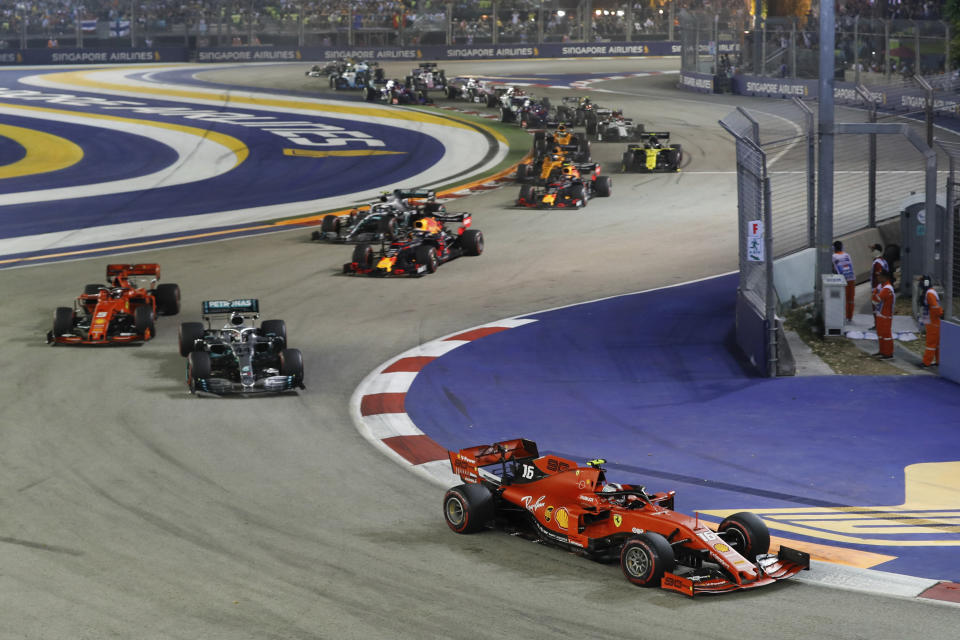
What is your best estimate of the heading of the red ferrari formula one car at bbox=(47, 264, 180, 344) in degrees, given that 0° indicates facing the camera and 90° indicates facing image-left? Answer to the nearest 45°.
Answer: approximately 0°

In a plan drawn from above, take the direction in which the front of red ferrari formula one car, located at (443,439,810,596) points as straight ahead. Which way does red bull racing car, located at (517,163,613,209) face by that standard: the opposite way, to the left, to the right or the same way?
to the right

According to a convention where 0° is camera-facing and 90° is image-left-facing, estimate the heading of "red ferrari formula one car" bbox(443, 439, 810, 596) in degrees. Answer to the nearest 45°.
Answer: approximately 315°

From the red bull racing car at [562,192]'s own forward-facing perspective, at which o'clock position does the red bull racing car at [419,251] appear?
the red bull racing car at [419,251] is roughly at 11 o'clock from the red bull racing car at [562,192].

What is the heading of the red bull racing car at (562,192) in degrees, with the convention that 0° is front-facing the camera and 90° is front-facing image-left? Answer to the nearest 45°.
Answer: approximately 45°
